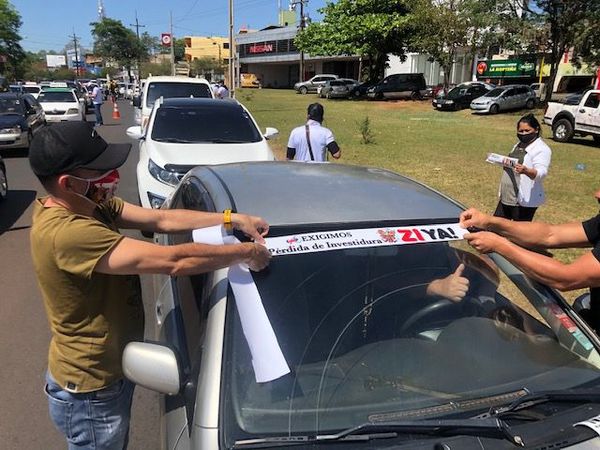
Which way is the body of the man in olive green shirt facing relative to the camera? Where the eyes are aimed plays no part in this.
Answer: to the viewer's right

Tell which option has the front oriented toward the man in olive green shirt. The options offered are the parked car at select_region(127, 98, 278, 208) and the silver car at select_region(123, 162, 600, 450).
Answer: the parked car

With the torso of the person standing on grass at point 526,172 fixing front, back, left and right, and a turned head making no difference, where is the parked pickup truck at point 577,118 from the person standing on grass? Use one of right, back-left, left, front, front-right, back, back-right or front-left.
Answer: back-right

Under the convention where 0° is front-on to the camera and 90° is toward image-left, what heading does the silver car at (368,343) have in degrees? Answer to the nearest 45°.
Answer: approximately 315°

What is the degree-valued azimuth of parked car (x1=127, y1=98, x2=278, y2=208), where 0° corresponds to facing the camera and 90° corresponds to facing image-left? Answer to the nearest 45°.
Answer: approximately 0°

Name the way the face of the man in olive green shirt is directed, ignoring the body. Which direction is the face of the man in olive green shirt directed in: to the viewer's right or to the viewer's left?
to the viewer's right

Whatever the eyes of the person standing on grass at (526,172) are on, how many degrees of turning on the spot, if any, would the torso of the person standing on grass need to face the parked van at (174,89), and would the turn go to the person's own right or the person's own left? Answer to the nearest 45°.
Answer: approximately 90° to the person's own right

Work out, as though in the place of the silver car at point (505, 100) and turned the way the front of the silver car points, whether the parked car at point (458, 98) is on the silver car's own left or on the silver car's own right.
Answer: on the silver car's own right

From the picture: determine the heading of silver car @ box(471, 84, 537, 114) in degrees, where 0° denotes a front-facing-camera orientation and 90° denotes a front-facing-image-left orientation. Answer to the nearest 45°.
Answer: approximately 45°

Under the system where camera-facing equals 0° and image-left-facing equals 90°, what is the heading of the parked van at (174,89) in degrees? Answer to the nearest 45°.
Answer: approximately 0°
